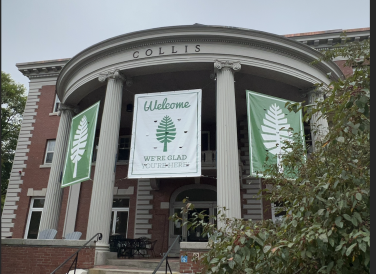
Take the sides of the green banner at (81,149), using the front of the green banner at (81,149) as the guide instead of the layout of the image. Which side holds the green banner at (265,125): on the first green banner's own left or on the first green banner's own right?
on the first green banner's own left

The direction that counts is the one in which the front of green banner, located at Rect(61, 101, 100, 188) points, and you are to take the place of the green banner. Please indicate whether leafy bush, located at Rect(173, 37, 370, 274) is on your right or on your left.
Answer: on your left

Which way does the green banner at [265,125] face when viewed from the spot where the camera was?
facing the viewer and to the right of the viewer

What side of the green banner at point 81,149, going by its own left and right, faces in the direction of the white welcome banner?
left

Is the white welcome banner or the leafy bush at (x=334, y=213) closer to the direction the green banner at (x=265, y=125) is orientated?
the leafy bush

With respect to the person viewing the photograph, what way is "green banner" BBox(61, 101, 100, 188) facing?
facing the viewer and to the left of the viewer

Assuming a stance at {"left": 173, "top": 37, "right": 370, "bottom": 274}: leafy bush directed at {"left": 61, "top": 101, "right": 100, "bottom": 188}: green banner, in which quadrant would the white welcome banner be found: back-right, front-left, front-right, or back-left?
front-right

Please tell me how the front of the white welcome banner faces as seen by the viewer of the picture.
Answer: facing the viewer

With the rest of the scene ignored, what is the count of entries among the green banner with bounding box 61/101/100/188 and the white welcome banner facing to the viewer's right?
0

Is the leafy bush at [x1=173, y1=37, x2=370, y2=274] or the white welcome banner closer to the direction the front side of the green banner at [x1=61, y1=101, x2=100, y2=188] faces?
the leafy bush

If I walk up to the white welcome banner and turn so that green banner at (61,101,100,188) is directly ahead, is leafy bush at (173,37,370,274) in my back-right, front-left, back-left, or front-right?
back-left

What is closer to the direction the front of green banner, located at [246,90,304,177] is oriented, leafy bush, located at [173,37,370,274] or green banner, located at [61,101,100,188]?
the leafy bush

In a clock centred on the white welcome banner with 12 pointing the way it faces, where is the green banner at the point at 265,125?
The green banner is roughly at 9 o'clock from the white welcome banner.

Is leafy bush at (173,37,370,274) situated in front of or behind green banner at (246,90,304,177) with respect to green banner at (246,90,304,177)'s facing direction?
in front
